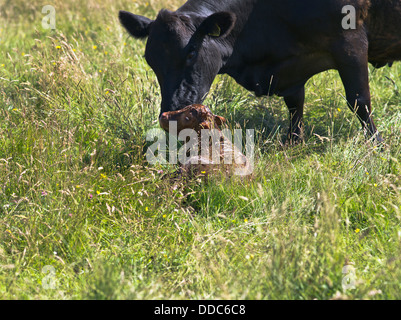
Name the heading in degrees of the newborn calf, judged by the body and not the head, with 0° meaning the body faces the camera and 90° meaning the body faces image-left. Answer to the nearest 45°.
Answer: approximately 90°
